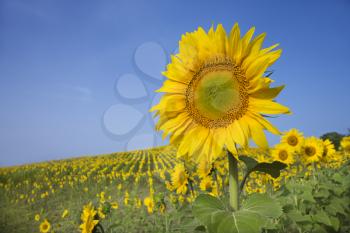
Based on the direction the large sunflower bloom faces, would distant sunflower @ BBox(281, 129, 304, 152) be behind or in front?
behind

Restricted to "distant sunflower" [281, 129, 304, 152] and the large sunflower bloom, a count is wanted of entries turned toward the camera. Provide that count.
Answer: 2

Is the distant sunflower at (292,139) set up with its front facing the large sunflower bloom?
yes

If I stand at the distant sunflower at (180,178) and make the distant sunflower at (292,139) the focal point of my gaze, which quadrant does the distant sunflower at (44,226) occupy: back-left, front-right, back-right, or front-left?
back-left

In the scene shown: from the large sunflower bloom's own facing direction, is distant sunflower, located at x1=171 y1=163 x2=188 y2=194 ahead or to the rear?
to the rear

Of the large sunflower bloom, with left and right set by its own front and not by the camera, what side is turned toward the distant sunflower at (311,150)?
back

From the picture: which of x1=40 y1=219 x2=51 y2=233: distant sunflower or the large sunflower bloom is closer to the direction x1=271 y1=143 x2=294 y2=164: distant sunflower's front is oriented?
the large sunflower bloom
